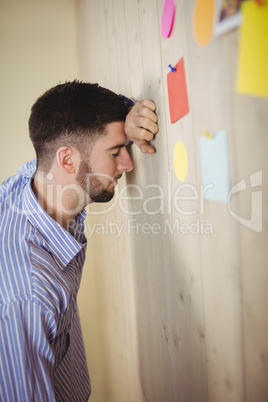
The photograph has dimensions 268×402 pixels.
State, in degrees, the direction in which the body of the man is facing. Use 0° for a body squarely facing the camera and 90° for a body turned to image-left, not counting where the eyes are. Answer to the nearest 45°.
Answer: approximately 270°

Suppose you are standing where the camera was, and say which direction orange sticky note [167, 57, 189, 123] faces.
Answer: facing the viewer and to the left of the viewer

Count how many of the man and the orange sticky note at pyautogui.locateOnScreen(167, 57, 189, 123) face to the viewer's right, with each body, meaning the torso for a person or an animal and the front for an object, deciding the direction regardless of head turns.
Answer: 1

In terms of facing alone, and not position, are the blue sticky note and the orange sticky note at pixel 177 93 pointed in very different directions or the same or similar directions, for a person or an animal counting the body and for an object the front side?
same or similar directions

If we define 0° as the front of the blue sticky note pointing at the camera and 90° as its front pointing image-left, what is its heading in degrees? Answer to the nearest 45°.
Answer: approximately 45°

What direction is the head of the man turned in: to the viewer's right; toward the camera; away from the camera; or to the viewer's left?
to the viewer's right

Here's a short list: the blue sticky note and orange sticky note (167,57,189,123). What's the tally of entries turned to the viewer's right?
0

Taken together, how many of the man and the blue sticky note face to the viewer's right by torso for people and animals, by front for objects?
1
